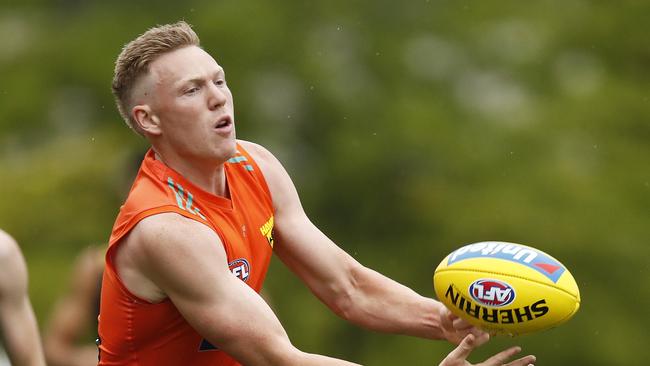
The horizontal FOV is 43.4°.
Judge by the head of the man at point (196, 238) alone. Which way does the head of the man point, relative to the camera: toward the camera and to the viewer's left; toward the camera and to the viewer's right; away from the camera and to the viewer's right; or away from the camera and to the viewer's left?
toward the camera and to the viewer's right
